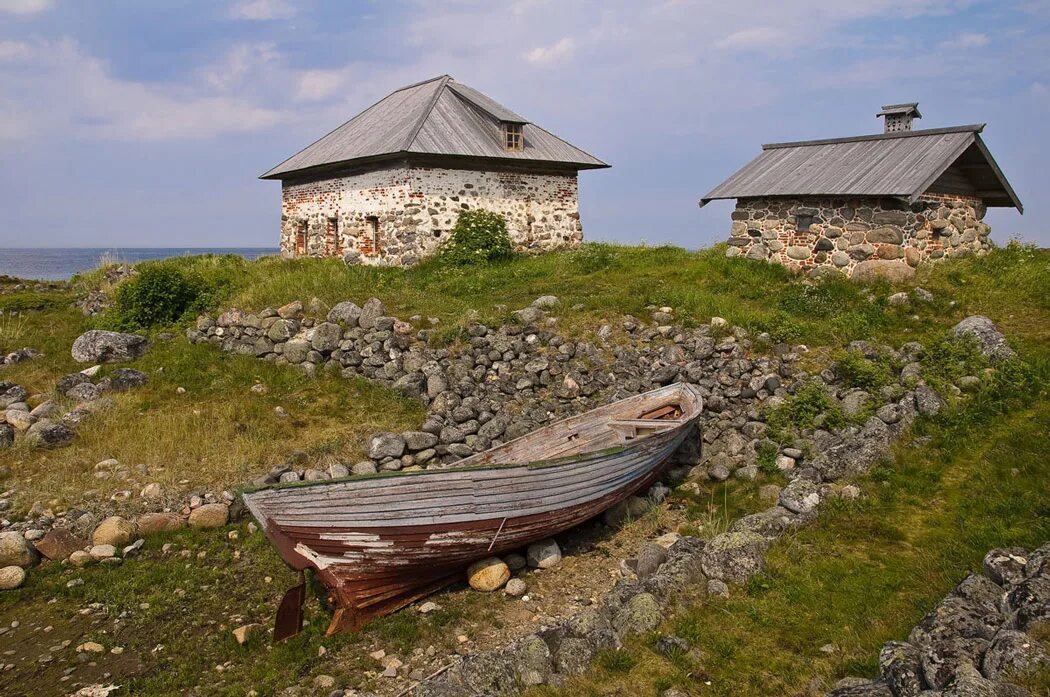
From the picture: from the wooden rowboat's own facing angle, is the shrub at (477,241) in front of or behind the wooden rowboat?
in front

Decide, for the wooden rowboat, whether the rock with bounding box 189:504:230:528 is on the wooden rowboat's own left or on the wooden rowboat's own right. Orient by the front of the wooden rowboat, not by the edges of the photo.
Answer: on the wooden rowboat's own left

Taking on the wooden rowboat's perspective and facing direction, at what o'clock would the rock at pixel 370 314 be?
The rock is roughly at 10 o'clock from the wooden rowboat.

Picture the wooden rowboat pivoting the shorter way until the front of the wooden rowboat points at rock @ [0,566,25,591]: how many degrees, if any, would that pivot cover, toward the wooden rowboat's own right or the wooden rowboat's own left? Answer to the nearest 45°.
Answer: approximately 135° to the wooden rowboat's own left

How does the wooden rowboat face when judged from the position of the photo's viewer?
facing away from the viewer and to the right of the viewer

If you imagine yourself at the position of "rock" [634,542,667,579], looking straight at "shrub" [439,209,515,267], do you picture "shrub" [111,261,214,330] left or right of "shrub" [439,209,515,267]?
left

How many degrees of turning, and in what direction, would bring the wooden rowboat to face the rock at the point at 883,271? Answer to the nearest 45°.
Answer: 0° — it already faces it

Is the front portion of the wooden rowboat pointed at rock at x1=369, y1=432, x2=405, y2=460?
no

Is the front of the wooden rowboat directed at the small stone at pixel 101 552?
no

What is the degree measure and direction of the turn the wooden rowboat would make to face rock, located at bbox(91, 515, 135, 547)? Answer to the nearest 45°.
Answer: approximately 90° to its left

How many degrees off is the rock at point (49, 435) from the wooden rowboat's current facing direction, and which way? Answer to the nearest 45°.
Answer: approximately 90° to its left

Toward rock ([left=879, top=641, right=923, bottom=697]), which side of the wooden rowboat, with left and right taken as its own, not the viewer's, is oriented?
right

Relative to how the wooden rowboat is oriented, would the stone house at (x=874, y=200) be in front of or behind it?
in front

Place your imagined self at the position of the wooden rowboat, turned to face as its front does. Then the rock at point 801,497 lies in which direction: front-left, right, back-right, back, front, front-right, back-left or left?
front-right

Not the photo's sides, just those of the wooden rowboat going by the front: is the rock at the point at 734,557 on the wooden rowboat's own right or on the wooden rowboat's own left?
on the wooden rowboat's own right

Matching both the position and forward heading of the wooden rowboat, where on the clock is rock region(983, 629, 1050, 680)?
The rock is roughly at 3 o'clock from the wooden rowboat.

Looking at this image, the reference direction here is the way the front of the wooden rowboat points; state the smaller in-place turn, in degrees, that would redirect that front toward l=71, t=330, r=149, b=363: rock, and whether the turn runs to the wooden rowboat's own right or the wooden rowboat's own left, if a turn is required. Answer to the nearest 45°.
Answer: approximately 90° to the wooden rowboat's own left
